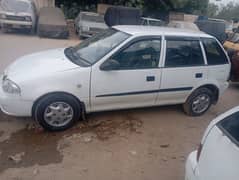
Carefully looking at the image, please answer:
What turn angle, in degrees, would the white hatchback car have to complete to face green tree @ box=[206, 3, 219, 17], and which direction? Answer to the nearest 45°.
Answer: approximately 90° to its right

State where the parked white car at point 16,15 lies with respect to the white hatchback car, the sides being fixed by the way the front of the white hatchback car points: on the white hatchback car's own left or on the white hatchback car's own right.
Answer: on the white hatchback car's own right

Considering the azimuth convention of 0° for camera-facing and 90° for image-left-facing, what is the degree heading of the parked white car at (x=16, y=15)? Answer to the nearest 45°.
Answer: approximately 0°

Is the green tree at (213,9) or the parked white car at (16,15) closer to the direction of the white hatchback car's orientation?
the parked white car

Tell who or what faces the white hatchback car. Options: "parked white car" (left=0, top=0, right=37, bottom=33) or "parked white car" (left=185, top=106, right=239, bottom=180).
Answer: "parked white car" (left=0, top=0, right=37, bottom=33)

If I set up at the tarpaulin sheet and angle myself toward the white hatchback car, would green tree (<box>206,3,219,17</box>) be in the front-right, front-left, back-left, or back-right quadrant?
back-left

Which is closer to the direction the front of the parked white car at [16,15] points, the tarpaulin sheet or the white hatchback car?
the white hatchback car

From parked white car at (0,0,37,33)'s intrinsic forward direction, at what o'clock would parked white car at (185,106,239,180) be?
parked white car at (185,106,239,180) is roughly at 12 o'clock from parked white car at (0,0,37,33).

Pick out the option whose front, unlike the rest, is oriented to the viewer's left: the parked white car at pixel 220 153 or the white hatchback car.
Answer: the white hatchback car

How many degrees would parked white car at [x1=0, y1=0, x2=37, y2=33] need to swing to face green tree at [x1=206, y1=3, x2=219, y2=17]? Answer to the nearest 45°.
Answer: approximately 135° to its left

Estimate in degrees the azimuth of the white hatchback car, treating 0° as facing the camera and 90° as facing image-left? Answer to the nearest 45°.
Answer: approximately 90°

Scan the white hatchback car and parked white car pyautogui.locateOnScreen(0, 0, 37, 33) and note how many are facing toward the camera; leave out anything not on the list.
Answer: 1

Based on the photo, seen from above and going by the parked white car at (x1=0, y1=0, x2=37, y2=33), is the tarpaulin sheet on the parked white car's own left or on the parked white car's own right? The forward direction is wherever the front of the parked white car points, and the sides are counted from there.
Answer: on the parked white car's own left
